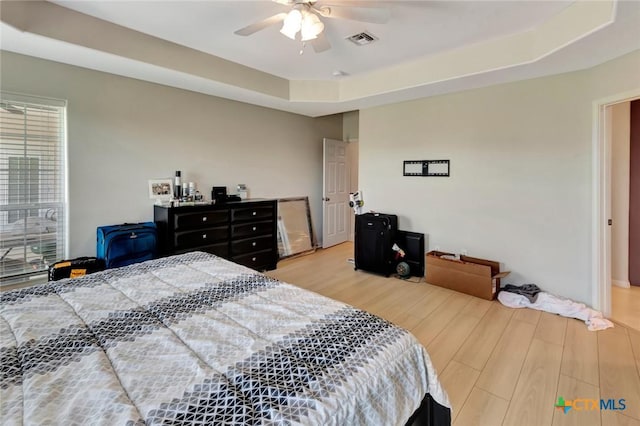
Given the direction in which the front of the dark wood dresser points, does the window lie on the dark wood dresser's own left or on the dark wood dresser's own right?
on the dark wood dresser's own right

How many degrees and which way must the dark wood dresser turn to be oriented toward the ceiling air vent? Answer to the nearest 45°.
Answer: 0° — it already faces it

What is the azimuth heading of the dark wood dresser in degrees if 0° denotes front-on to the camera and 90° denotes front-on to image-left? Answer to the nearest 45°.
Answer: approximately 315°

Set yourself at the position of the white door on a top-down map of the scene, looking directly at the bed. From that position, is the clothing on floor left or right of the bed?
left

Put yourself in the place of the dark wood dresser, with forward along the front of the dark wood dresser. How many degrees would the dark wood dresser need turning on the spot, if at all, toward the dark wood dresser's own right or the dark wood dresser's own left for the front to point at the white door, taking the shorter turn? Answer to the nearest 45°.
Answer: approximately 90° to the dark wood dresser's own left

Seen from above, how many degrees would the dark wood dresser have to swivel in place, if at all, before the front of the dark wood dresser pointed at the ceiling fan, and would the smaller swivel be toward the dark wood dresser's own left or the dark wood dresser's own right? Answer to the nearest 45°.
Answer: approximately 45° to the dark wood dresser's own right

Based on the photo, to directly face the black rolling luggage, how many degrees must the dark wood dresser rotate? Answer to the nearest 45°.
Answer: approximately 45° to its left
